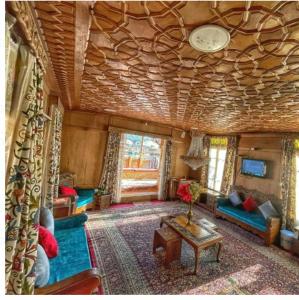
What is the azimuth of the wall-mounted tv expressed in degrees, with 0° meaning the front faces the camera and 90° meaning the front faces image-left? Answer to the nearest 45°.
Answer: approximately 45°

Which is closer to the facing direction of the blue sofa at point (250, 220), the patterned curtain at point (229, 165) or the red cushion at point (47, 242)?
the red cushion

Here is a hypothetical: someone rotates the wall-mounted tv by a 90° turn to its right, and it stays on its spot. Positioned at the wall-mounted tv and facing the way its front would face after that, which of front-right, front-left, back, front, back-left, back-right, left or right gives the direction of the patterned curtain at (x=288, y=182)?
back

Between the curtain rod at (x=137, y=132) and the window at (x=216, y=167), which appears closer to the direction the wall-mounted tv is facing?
the curtain rod

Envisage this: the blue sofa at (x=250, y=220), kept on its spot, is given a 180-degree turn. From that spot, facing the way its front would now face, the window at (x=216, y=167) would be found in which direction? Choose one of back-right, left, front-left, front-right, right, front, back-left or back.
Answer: left

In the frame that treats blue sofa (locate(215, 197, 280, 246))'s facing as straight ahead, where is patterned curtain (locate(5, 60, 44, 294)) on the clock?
The patterned curtain is roughly at 11 o'clock from the blue sofa.

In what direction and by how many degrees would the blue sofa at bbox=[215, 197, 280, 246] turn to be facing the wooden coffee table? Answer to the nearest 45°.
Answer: approximately 45° to its left

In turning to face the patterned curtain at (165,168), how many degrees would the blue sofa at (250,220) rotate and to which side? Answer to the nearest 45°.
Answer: approximately 45° to its right

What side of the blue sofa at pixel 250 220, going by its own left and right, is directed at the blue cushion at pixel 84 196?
front

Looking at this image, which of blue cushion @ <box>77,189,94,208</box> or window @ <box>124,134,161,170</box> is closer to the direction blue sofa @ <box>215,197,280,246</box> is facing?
the blue cushion

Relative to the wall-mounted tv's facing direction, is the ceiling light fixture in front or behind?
in front

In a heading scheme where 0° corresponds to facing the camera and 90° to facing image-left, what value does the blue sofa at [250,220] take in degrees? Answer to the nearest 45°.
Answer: approximately 45°

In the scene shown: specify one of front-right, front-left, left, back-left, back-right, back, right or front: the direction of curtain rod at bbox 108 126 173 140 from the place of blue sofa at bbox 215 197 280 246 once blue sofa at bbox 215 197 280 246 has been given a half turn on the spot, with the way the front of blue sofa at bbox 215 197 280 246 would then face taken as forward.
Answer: back-left

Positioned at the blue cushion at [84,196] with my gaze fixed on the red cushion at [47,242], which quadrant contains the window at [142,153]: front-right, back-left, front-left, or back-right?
back-left

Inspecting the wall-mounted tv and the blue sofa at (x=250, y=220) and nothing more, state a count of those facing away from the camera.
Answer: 0

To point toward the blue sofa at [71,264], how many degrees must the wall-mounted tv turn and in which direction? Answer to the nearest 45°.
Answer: approximately 45° to its left
